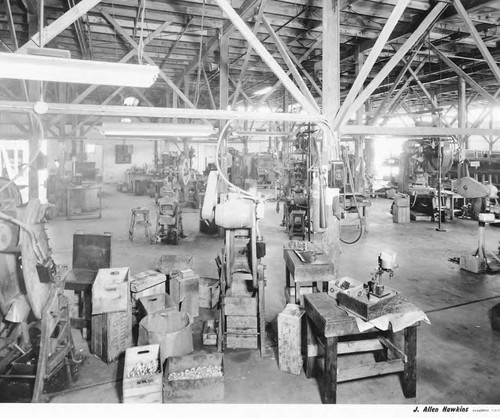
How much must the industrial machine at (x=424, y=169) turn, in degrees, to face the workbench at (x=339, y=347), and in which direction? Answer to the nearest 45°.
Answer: approximately 45° to its left

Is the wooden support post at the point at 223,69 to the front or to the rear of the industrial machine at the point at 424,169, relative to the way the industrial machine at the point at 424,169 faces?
to the front

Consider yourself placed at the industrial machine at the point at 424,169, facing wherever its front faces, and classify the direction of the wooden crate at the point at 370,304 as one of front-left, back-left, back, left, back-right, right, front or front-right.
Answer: front-left

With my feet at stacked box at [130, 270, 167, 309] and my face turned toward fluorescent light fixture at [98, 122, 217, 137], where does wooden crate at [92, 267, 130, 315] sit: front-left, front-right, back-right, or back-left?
back-left

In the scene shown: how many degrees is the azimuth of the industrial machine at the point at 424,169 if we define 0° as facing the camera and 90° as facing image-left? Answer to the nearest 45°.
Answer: approximately 45°

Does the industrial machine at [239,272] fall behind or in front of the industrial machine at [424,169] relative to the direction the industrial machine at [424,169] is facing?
in front
